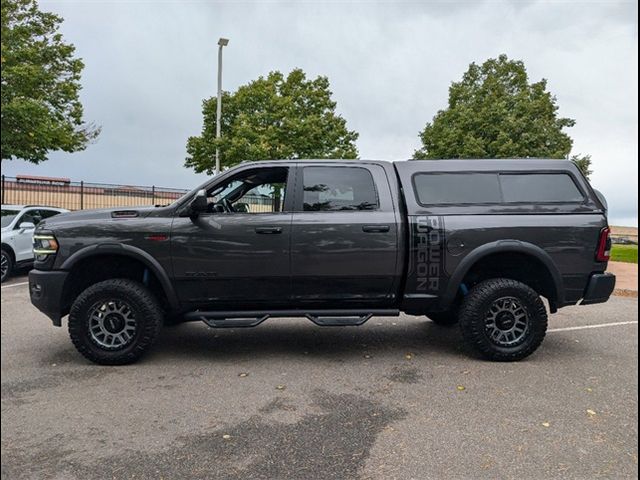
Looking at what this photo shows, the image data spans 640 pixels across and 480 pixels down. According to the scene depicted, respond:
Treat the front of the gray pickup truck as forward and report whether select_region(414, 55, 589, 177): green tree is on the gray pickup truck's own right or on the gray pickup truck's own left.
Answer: on the gray pickup truck's own right

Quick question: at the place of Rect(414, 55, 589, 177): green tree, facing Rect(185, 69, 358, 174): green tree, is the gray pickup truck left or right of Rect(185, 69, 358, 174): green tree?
left

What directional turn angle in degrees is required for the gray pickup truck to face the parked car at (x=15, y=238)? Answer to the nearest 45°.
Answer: approximately 45° to its right

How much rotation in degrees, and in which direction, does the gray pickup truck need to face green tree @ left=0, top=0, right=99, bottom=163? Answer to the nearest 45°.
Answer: approximately 45° to its right

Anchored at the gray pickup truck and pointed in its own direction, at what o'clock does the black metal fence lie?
The black metal fence is roughly at 2 o'clock from the gray pickup truck.

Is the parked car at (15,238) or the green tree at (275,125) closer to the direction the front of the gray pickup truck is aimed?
the parked car

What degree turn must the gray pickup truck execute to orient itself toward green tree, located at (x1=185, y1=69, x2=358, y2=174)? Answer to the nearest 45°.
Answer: approximately 90° to its right

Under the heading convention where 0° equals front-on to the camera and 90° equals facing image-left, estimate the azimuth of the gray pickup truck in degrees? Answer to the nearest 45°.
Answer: approximately 90°
